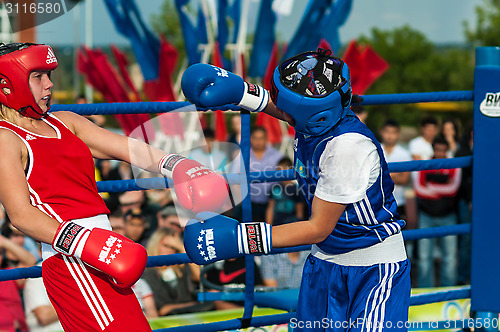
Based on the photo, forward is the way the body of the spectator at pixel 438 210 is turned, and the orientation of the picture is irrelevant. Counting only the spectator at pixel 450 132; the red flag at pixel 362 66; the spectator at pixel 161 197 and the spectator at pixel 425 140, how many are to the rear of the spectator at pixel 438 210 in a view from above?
3

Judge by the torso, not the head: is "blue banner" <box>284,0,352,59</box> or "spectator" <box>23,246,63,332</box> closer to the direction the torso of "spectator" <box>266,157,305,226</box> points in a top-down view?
the spectator

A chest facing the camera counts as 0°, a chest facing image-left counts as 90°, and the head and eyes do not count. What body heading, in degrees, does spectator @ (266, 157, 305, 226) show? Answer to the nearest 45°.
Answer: approximately 0°

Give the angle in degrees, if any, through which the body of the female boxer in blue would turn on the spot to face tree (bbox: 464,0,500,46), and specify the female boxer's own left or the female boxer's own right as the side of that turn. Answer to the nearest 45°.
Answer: approximately 90° to the female boxer's own right

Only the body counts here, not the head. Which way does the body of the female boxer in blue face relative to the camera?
to the viewer's left

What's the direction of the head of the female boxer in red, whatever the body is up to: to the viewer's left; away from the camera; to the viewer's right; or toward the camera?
to the viewer's right

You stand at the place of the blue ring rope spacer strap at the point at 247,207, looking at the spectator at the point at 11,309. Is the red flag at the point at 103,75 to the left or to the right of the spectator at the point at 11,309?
right

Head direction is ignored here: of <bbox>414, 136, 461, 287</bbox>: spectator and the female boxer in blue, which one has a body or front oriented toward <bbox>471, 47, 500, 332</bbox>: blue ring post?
the spectator

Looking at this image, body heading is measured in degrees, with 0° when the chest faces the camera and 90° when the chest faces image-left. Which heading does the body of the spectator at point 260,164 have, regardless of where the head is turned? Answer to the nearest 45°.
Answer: approximately 0°

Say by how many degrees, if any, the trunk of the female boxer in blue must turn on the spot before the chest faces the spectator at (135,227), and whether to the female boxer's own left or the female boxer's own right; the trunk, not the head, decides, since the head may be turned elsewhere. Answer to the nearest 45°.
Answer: approximately 45° to the female boxer's own right

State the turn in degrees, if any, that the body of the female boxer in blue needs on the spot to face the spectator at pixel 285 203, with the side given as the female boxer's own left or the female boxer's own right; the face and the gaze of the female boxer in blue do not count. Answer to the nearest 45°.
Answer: approximately 90° to the female boxer's own right

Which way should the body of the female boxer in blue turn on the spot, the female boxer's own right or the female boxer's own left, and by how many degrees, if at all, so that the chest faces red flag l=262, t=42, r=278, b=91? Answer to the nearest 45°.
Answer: approximately 90° to the female boxer's own right

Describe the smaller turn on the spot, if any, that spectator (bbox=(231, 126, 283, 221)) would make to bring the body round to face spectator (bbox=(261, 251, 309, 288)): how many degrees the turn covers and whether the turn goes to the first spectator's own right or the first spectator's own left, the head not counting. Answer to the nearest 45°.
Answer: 0° — they already face them

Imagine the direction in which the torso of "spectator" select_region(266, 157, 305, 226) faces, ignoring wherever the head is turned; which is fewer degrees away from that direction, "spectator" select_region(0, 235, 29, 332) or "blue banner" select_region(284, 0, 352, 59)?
the spectator

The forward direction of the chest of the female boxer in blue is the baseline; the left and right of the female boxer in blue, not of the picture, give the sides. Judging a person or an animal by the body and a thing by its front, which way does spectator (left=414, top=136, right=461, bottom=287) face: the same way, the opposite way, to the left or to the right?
to the left
